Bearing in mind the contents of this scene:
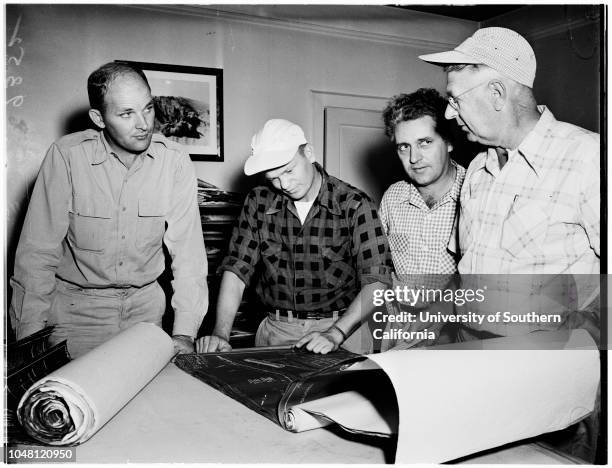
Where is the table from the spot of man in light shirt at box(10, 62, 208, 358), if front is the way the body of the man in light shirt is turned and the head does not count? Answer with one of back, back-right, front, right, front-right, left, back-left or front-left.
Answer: front

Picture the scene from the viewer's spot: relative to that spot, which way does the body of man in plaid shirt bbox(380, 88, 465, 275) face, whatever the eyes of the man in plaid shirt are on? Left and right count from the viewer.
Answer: facing the viewer

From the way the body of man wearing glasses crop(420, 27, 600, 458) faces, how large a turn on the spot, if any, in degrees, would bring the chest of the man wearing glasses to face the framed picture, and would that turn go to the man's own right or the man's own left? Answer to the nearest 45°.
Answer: approximately 90° to the man's own right

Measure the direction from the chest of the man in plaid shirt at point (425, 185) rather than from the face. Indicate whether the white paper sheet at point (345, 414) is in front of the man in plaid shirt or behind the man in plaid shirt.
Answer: in front

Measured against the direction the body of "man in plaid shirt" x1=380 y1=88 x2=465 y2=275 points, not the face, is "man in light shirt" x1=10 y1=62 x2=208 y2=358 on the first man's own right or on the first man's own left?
on the first man's own right

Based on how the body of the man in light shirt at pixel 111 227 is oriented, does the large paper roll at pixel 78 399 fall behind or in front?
in front

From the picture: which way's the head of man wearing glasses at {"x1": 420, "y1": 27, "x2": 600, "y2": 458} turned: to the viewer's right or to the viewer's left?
to the viewer's left

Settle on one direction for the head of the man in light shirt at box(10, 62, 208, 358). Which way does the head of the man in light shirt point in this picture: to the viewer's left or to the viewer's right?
to the viewer's right

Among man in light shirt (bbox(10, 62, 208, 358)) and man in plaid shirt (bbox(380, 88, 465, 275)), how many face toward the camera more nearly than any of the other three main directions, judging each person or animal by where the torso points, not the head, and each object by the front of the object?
2

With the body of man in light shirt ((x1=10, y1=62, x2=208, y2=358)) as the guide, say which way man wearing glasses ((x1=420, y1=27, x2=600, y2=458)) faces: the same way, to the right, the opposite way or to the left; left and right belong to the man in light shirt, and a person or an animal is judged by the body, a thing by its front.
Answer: to the right

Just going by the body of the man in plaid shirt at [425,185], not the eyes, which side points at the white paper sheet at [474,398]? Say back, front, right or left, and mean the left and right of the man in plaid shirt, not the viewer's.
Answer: front

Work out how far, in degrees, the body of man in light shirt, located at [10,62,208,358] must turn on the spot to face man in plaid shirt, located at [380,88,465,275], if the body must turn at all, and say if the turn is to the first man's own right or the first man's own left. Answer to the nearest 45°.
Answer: approximately 90° to the first man's own left

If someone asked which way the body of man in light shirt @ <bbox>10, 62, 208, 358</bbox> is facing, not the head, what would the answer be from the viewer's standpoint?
toward the camera
